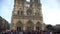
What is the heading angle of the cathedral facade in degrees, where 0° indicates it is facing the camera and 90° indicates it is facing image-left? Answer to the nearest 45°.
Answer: approximately 0°
